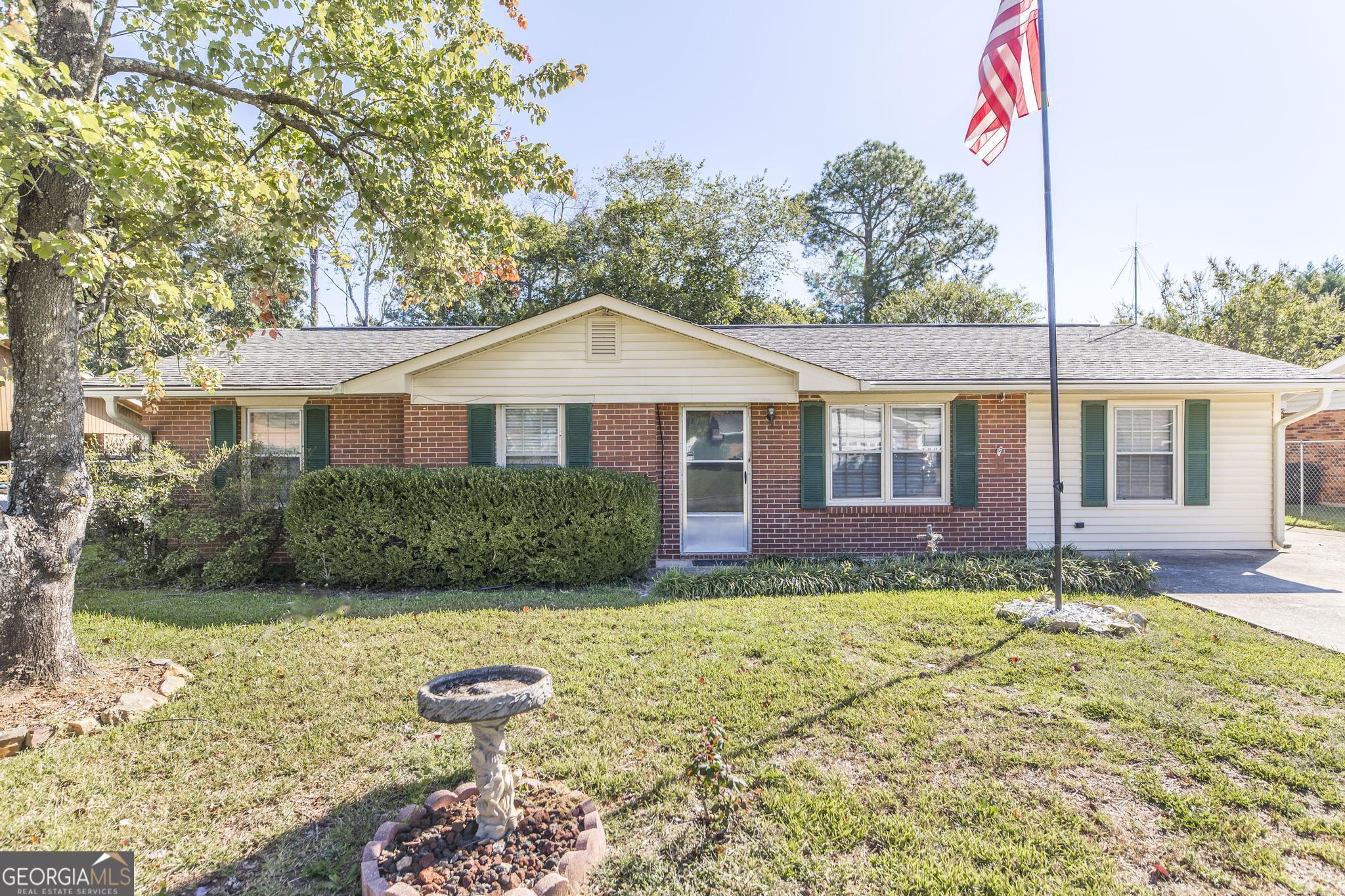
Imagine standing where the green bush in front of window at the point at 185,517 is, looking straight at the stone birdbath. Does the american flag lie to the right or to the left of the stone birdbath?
left

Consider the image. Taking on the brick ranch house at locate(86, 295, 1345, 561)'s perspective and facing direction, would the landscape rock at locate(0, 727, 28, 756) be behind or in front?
in front

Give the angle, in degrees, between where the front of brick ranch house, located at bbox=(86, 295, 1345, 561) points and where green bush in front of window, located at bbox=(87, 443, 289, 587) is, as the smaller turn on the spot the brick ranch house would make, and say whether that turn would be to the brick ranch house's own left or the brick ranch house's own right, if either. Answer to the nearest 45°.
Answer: approximately 90° to the brick ranch house's own right

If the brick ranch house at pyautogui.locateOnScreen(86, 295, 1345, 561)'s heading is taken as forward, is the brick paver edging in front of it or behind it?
in front

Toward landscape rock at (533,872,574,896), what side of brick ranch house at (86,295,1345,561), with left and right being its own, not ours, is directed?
front

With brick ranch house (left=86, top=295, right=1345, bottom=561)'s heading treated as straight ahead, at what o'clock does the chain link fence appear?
The chain link fence is roughly at 8 o'clock from the brick ranch house.

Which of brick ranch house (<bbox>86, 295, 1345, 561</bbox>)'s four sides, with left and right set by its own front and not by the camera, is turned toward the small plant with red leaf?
front

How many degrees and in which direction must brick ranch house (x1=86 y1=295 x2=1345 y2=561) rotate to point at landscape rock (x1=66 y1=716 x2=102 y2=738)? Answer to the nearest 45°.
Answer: approximately 45° to its right

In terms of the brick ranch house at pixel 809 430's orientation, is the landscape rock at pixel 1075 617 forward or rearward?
forward

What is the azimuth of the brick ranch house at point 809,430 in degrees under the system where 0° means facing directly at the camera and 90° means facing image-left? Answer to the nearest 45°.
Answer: approximately 0°
